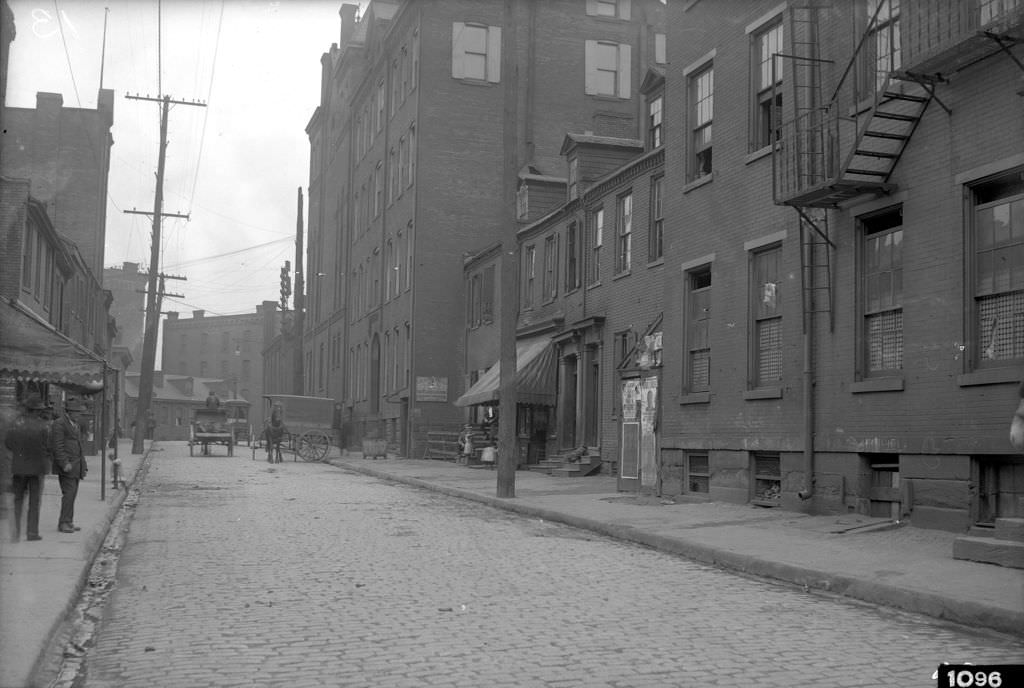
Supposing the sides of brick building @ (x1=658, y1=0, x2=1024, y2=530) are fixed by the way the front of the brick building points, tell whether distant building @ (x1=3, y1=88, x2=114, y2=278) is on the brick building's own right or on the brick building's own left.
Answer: on the brick building's own right

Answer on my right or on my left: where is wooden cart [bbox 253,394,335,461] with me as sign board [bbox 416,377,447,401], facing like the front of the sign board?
on my right

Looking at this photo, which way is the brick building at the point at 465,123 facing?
to the viewer's left

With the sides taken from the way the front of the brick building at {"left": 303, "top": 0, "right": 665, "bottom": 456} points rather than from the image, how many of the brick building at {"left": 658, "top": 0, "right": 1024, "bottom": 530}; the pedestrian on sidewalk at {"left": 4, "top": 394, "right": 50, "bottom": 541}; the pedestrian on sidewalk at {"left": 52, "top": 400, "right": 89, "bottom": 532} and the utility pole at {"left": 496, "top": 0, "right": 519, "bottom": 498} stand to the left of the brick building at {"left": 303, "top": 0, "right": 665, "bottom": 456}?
4

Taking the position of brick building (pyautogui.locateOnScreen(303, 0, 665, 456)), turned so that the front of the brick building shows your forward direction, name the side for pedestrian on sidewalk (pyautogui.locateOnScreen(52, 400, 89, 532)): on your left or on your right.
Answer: on your left

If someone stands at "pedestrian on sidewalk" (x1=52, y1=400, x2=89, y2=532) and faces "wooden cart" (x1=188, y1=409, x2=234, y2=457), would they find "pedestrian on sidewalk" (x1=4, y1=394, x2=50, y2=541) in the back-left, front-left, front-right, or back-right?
back-left

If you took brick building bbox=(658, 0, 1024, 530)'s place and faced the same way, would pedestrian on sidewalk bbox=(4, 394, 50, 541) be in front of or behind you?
in front

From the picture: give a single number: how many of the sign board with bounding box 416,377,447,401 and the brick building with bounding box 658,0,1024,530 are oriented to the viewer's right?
0

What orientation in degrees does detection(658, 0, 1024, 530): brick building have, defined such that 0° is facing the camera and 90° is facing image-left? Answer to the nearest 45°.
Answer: approximately 45°

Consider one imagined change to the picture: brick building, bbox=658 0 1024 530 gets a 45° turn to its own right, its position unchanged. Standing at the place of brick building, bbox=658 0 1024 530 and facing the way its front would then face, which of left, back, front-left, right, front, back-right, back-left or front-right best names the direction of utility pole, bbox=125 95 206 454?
front-right

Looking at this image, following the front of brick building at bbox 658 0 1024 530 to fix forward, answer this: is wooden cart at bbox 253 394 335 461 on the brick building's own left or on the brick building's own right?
on the brick building's own right
